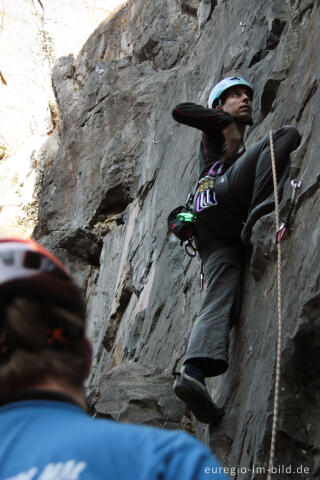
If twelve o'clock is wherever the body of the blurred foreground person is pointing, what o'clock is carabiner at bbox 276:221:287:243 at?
The carabiner is roughly at 1 o'clock from the blurred foreground person.

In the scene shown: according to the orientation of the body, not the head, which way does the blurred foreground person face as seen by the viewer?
away from the camera

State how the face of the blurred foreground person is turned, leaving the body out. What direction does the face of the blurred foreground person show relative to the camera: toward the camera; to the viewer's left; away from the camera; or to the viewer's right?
away from the camera

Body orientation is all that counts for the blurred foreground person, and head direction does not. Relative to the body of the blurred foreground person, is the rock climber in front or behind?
in front
